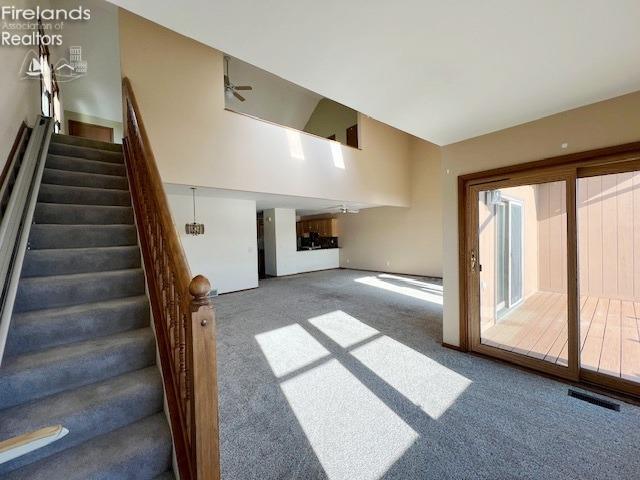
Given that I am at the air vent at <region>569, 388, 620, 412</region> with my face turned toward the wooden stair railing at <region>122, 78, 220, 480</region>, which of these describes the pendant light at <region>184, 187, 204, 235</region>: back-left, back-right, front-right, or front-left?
front-right

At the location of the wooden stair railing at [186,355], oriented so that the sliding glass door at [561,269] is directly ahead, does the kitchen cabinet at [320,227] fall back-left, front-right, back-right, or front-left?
front-left

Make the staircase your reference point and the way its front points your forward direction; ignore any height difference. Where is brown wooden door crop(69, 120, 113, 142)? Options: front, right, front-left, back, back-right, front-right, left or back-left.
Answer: back

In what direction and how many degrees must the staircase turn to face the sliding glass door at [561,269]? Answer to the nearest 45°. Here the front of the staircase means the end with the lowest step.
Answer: approximately 45° to its left

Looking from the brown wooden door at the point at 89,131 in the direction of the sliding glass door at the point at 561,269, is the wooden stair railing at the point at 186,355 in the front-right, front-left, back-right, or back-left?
front-right

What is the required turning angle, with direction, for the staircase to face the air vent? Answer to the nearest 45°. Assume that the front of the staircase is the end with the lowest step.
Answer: approximately 45° to its left

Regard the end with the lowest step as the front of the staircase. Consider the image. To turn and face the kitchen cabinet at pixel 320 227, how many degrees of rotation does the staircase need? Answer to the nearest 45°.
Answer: approximately 135° to its left

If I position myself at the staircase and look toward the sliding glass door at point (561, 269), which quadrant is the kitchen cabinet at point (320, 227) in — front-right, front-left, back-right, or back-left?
front-left

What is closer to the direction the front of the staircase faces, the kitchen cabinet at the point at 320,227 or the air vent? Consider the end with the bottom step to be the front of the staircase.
the air vent

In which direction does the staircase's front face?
toward the camera

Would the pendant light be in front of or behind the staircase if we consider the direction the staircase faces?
behind

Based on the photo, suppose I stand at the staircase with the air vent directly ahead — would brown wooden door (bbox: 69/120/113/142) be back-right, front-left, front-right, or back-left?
back-left

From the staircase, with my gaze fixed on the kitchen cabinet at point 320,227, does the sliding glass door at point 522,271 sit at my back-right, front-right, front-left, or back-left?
front-right

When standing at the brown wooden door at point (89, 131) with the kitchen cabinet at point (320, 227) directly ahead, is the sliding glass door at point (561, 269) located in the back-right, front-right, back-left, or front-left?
front-right
